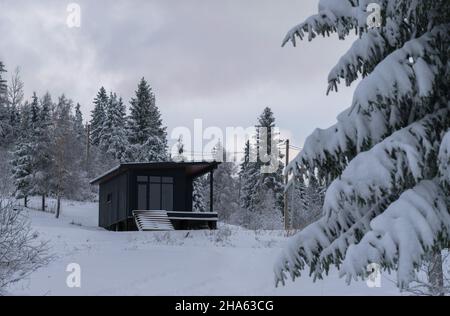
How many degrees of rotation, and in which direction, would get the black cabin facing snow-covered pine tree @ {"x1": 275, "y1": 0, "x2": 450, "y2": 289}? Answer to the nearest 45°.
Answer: approximately 45° to its right

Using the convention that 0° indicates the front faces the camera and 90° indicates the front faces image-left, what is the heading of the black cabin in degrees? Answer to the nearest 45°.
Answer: approximately 315°
